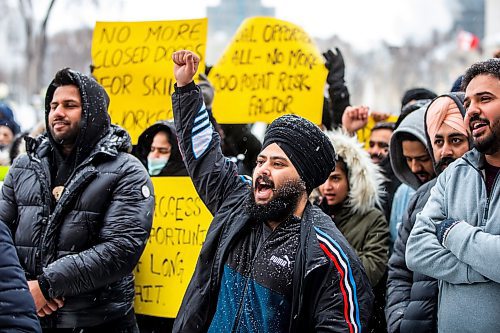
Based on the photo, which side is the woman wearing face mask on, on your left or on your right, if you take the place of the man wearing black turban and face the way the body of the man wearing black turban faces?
on your right

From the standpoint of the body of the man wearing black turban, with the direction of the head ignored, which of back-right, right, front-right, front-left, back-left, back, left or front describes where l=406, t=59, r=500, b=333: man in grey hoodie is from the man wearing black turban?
back-left

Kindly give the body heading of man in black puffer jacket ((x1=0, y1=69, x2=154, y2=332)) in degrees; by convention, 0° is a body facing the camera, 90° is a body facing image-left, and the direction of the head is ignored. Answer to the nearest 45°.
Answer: approximately 45°

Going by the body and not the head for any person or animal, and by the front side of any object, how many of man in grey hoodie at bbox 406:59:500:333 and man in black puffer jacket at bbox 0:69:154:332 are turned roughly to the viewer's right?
0

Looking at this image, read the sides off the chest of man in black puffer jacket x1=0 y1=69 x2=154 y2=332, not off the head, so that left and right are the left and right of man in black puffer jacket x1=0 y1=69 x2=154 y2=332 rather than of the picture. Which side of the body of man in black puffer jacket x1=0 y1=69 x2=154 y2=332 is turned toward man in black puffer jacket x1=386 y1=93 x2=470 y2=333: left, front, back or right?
left

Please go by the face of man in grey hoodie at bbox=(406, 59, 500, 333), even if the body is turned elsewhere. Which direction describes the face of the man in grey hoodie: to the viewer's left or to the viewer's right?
to the viewer's left

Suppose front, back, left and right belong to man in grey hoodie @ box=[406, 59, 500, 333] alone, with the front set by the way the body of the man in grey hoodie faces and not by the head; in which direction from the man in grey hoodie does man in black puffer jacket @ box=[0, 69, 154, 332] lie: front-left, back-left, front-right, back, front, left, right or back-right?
front-right

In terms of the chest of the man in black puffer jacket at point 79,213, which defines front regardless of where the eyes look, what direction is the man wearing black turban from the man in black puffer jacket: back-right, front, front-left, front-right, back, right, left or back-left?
left
